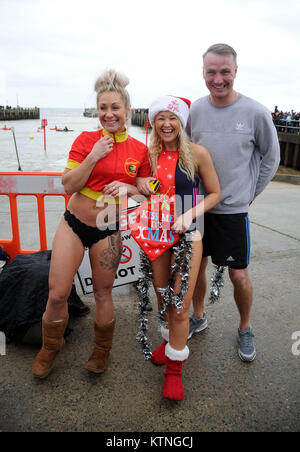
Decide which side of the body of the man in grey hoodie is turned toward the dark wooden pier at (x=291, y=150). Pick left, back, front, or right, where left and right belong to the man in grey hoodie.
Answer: back

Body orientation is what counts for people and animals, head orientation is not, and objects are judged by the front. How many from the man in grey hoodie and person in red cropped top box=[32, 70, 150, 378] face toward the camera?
2

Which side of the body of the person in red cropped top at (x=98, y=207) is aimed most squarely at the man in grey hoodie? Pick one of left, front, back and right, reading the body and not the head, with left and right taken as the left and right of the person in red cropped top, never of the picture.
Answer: left

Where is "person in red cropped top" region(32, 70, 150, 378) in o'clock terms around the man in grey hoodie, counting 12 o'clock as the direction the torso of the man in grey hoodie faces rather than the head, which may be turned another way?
The person in red cropped top is roughly at 2 o'clock from the man in grey hoodie.

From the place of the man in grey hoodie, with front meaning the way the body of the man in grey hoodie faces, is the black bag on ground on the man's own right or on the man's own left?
on the man's own right
